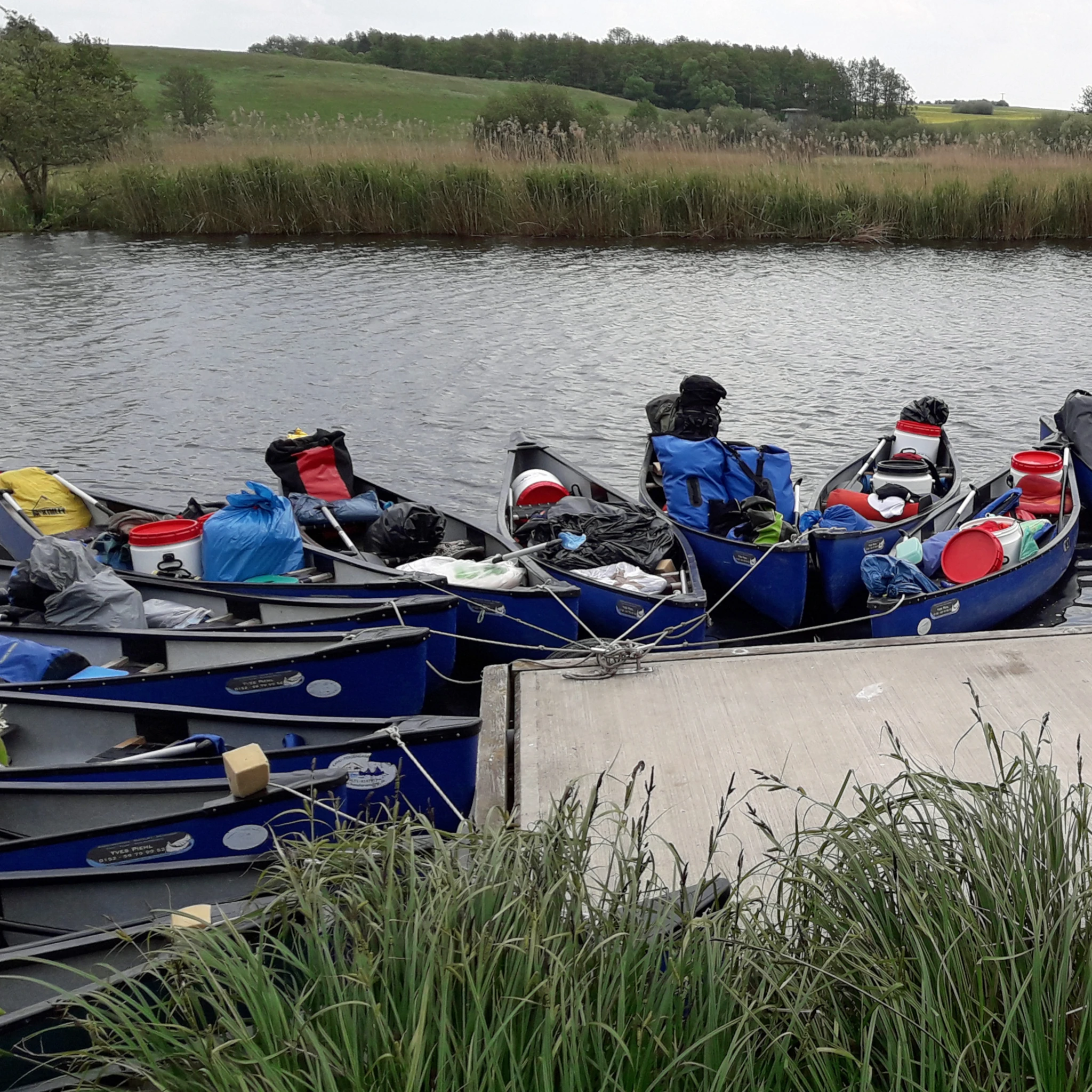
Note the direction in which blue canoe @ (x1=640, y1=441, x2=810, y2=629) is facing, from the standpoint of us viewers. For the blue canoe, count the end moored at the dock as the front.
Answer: facing the viewer and to the right of the viewer
